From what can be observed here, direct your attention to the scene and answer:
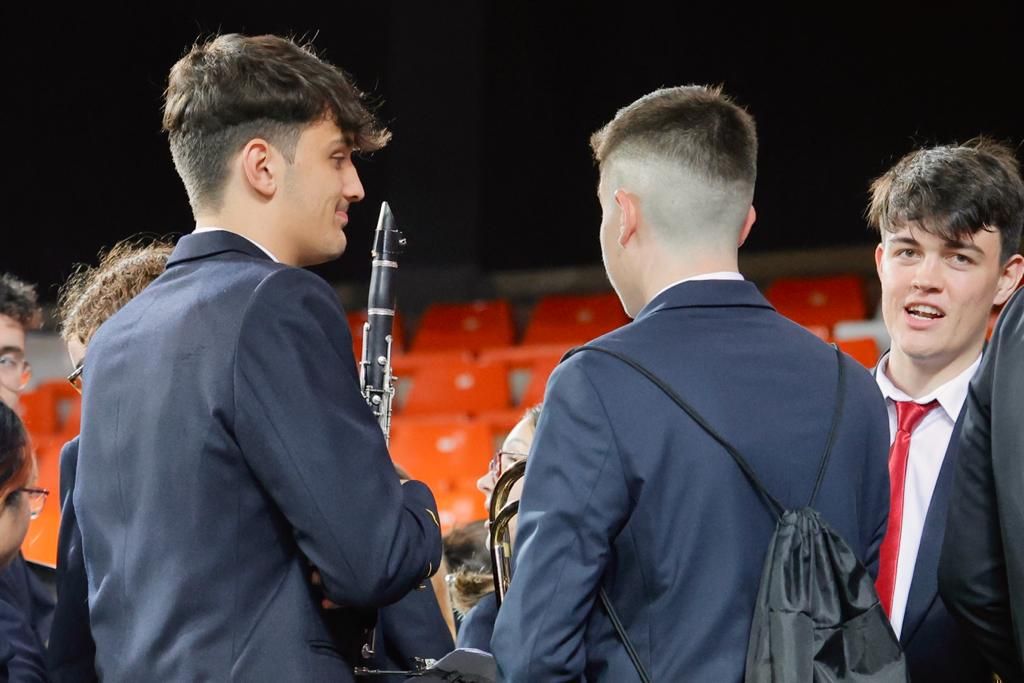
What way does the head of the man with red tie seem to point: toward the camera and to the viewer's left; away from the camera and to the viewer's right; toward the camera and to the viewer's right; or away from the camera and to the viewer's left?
toward the camera and to the viewer's left

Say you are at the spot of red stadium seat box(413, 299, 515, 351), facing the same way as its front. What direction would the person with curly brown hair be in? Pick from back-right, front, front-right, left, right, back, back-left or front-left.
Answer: front

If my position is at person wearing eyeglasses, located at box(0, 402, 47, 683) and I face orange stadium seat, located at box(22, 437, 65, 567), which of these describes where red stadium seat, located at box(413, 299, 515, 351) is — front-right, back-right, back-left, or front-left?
front-right

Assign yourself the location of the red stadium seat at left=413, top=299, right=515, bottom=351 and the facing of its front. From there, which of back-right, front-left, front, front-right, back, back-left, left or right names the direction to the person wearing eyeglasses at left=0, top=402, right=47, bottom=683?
front

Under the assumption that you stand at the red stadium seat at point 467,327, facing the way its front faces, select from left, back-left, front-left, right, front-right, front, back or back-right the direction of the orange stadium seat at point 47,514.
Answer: front-right

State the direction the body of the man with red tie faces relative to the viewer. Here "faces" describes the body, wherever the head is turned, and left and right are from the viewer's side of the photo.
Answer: facing the viewer and to the left of the viewer

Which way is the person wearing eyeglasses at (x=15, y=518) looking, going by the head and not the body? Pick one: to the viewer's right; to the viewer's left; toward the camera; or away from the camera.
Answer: to the viewer's right

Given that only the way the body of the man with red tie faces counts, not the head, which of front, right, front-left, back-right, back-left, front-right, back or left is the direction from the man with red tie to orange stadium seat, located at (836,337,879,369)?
back-right

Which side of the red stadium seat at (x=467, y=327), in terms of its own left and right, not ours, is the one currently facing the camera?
front

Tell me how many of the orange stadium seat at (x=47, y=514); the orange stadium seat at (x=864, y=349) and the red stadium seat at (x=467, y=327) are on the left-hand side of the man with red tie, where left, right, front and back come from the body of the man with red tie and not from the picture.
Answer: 0
